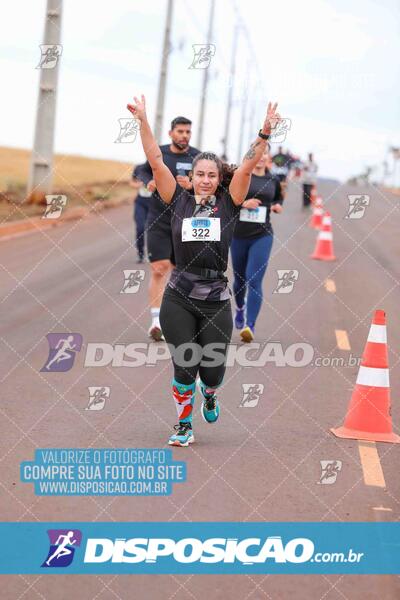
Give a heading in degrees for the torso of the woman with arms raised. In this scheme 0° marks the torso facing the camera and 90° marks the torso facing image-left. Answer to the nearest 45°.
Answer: approximately 0°

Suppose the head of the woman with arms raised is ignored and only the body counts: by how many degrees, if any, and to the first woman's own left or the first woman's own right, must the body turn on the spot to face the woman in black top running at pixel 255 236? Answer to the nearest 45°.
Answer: approximately 180°

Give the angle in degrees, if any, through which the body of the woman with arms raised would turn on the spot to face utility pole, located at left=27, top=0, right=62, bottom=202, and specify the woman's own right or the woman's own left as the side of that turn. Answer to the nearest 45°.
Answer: approximately 180°

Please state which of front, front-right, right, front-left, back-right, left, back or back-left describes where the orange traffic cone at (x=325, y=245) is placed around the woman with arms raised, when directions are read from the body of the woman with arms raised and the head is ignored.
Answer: back

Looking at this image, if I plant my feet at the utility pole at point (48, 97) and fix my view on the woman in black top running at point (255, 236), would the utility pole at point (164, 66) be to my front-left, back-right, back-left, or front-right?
back-left

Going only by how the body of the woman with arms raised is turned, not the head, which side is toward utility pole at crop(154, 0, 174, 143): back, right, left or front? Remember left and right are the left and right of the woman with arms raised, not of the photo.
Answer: back

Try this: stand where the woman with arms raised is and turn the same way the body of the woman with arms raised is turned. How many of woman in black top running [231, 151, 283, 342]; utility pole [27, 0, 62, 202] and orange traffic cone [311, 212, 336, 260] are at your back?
3

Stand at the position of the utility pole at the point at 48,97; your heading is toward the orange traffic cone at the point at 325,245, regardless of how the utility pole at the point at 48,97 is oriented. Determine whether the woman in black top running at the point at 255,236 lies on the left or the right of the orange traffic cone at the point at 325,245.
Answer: right
